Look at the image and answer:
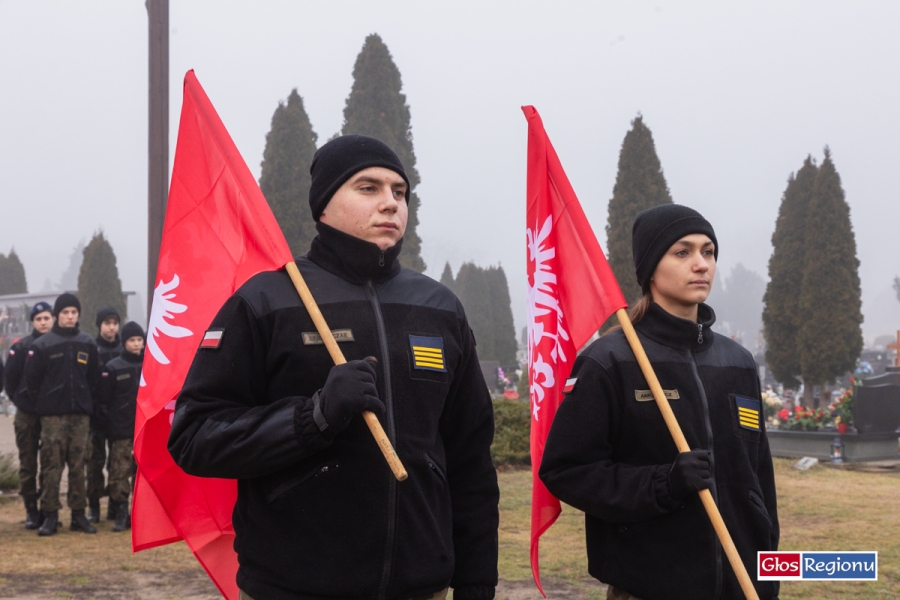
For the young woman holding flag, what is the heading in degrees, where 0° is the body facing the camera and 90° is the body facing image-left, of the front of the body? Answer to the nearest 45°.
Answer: approximately 315°

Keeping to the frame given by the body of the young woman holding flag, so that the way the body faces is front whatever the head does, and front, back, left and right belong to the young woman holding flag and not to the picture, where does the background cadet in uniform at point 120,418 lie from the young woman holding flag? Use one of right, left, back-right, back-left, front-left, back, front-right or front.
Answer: back

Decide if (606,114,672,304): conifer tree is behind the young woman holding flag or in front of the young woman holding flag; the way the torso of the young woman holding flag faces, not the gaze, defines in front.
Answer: behind

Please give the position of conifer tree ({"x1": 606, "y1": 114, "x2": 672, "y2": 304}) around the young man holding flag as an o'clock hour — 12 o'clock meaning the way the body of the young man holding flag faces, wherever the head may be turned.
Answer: The conifer tree is roughly at 8 o'clock from the young man holding flag.

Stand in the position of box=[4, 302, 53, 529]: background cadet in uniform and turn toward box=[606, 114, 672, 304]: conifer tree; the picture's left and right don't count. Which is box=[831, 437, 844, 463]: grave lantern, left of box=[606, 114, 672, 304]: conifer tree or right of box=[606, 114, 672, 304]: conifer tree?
right

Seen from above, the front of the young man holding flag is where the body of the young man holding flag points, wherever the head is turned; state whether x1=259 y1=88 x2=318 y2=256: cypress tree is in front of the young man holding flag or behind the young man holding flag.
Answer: behind

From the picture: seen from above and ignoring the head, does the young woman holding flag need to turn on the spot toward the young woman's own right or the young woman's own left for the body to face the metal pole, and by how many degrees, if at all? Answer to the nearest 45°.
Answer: approximately 180°

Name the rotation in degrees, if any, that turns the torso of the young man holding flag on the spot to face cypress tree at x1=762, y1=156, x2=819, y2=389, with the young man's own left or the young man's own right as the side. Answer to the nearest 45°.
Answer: approximately 90° to the young man's own left

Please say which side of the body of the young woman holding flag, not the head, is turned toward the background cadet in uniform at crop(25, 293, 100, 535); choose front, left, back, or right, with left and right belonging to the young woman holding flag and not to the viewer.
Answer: back

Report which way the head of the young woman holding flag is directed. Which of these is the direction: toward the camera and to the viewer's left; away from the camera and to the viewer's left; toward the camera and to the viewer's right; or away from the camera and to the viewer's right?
toward the camera and to the viewer's right
